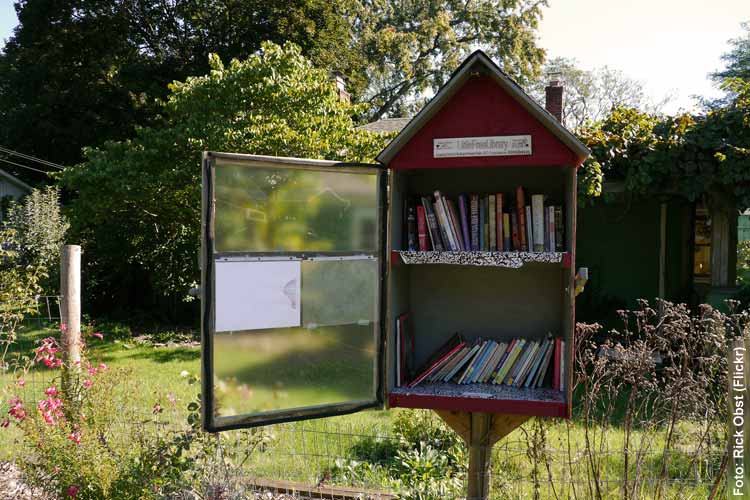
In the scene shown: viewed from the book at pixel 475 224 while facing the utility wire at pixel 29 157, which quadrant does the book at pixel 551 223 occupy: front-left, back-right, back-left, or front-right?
back-right

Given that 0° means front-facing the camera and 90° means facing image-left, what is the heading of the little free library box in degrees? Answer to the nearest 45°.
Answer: approximately 0°

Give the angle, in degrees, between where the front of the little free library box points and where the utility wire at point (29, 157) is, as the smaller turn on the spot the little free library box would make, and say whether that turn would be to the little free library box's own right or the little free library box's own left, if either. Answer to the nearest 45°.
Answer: approximately 135° to the little free library box's own right
